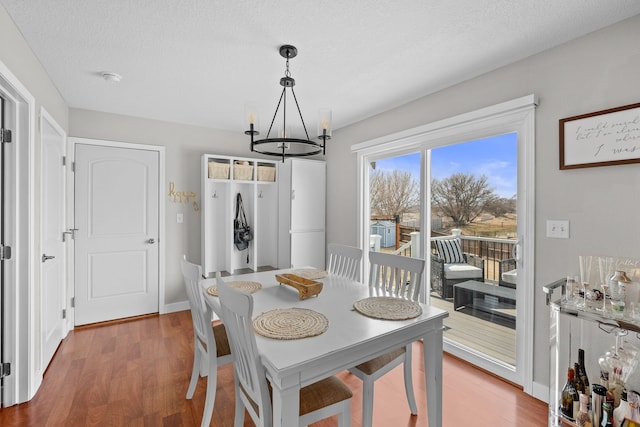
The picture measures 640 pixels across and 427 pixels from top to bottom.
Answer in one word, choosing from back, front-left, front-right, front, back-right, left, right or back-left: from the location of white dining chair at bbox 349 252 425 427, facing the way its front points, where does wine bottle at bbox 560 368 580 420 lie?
back-left

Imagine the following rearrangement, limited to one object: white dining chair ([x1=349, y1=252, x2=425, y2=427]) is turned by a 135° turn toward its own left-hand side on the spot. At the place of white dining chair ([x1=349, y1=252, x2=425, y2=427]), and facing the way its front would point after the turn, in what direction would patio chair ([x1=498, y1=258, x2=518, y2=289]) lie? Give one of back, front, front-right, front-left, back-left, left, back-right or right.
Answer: front-left

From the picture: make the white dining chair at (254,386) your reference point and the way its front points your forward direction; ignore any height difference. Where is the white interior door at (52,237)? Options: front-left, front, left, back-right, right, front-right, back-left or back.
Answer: left

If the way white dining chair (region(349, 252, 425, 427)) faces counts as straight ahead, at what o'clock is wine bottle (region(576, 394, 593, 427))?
The wine bottle is roughly at 8 o'clock from the white dining chair.

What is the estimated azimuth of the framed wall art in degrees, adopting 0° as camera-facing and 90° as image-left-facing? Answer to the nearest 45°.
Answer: approximately 45°

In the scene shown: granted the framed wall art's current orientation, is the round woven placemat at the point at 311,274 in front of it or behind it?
in front

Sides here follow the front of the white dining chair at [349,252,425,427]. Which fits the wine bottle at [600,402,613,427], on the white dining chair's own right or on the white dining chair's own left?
on the white dining chair's own left

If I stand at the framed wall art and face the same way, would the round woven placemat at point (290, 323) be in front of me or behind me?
in front

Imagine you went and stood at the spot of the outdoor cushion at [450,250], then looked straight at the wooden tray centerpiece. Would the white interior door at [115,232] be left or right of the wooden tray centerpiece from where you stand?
right

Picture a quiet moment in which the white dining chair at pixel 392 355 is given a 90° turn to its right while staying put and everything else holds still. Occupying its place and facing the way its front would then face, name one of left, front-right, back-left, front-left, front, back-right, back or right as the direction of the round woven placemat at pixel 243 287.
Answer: front-left

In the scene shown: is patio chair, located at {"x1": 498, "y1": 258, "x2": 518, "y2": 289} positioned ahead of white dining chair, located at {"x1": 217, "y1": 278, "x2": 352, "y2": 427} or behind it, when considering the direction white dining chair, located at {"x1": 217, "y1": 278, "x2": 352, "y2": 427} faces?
ahead

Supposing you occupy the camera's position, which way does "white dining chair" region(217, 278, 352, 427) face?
facing away from the viewer and to the right of the viewer

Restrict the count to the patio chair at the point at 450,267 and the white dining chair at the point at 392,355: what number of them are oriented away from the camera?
0

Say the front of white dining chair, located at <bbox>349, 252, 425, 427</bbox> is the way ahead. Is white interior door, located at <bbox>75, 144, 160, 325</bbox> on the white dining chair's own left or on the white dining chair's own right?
on the white dining chair's own right

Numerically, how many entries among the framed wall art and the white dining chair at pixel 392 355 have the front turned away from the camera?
0

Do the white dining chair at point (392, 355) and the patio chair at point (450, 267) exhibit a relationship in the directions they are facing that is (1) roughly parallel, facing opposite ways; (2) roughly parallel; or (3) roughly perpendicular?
roughly perpendicular
